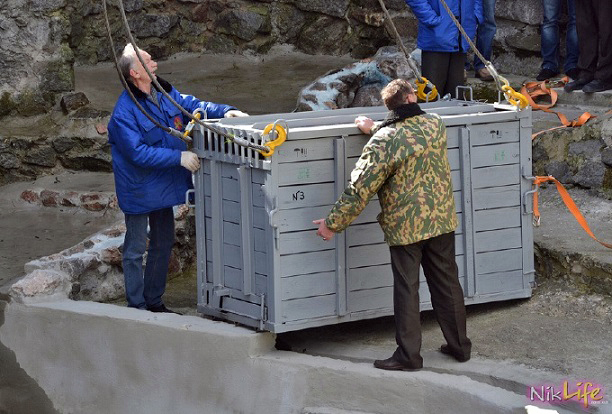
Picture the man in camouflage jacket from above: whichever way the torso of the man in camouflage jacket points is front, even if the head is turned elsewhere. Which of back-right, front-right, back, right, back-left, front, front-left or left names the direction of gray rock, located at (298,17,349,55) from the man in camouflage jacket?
front-right

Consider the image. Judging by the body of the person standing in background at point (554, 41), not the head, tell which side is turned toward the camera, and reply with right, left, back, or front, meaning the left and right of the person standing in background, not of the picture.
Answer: front

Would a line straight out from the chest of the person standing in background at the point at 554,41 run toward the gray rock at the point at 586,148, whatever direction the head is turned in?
yes

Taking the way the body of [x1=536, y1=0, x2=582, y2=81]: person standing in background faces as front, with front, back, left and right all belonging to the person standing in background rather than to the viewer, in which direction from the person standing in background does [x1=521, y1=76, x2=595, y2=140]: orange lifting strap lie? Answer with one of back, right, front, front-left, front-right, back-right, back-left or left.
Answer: front

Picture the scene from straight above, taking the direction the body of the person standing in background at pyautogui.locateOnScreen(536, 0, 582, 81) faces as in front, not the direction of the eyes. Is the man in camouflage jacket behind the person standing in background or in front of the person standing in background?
in front

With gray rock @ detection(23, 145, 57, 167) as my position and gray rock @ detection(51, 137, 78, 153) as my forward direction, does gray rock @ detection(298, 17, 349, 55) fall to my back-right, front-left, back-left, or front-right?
front-left

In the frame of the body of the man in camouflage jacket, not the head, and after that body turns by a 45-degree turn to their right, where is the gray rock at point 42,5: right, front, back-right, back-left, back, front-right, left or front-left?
front-left

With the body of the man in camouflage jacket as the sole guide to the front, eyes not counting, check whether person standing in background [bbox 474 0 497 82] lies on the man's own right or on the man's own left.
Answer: on the man's own right

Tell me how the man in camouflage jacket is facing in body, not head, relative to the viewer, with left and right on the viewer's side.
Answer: facing away from the viewer and to the left of the viewer

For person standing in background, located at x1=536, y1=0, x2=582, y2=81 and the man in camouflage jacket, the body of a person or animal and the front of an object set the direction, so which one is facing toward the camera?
the person standing in background

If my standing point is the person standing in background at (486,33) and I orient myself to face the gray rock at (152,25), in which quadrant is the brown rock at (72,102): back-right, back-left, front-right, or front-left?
front-left

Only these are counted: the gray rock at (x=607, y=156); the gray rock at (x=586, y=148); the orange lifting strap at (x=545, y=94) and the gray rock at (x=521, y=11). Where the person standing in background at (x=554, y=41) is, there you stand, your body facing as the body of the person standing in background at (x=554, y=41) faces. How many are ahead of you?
3

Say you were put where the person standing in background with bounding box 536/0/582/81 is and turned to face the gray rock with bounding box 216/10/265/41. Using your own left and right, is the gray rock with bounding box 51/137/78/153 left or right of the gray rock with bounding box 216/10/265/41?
left

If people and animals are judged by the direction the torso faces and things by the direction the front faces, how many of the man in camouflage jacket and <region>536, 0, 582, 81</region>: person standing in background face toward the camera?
1

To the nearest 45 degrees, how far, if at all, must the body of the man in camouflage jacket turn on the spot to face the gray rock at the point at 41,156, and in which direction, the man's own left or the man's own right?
0° — they already face it

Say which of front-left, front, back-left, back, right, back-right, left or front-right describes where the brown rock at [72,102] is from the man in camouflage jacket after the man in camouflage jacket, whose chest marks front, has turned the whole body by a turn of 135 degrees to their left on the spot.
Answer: back-right

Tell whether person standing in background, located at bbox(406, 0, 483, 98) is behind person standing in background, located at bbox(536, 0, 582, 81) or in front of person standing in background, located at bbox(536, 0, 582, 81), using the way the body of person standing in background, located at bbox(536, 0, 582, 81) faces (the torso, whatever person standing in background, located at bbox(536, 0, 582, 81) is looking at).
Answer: in front

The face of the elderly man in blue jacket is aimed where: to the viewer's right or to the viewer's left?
to the viewer's right

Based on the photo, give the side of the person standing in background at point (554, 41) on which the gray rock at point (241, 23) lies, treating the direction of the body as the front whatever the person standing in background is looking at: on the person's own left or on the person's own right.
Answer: on the person's own right

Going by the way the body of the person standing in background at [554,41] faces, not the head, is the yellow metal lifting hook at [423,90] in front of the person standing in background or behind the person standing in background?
in front
